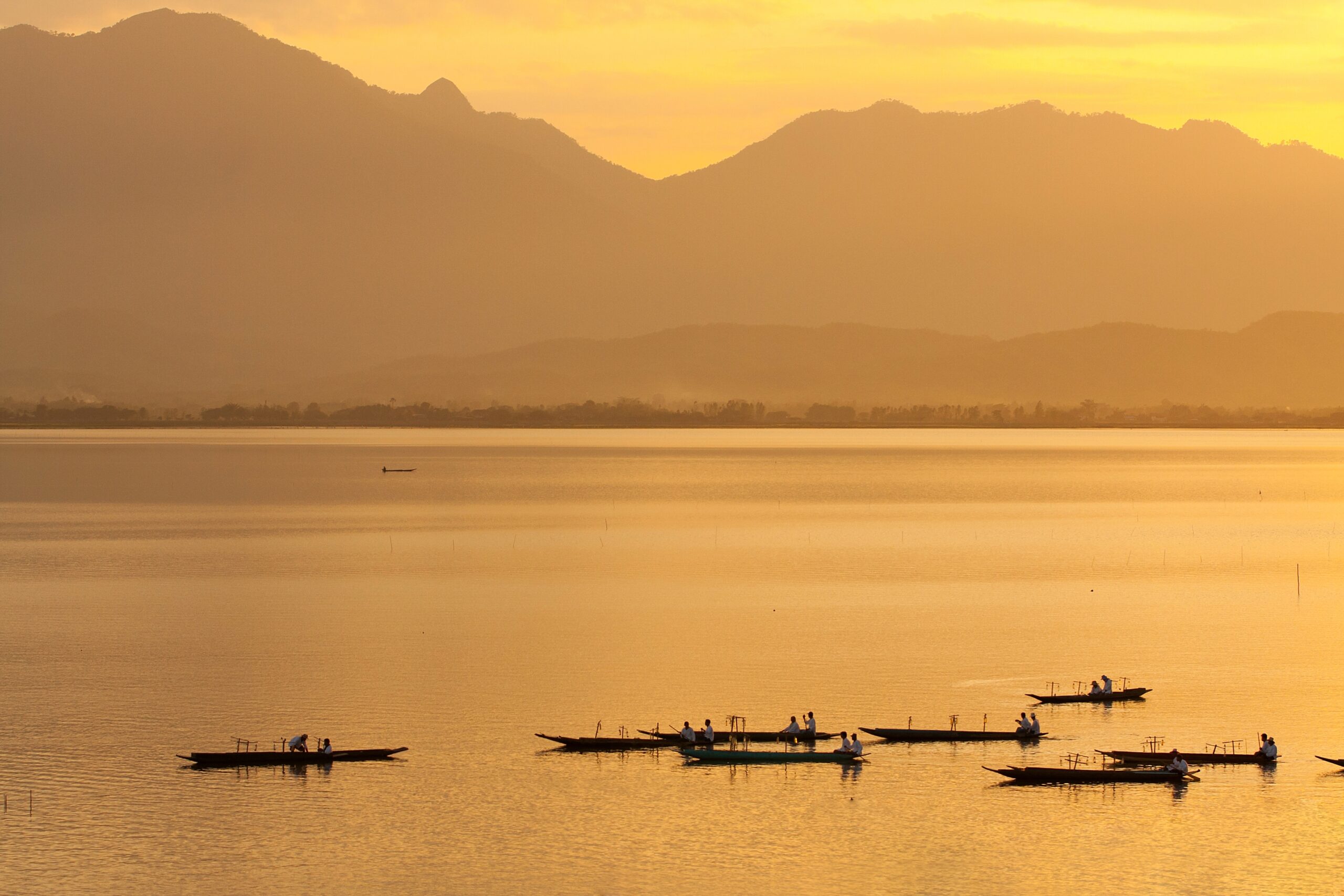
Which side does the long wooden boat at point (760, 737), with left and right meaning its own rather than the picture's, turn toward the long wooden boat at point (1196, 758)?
back

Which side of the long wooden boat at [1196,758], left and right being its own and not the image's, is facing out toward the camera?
left

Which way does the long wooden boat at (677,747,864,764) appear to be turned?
to the viewer's left

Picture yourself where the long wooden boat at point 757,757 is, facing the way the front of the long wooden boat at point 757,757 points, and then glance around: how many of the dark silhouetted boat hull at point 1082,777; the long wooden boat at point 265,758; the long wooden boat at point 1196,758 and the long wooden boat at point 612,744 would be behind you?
2

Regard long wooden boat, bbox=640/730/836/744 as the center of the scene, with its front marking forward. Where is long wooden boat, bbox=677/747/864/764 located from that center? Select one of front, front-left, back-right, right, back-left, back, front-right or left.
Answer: left

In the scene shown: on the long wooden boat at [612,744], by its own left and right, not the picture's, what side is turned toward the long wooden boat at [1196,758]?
back

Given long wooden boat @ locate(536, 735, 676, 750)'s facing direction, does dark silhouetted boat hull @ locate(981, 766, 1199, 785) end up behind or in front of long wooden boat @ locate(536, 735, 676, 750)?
behind

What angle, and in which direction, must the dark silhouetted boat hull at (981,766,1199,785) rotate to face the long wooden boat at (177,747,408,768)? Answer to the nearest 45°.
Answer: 0° — it already faces it

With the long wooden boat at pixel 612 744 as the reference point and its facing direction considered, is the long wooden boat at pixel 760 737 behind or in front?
behind

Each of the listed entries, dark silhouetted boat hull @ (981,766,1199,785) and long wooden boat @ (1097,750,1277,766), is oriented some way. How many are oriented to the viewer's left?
2

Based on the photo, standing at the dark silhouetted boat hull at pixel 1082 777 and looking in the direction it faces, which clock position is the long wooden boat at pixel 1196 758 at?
The long wooden boat is roughly at 5 o'clock from the dark silhouetted boat hull.

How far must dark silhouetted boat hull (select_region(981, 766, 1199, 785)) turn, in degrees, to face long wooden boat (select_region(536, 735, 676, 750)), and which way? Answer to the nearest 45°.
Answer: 0° — it already faces it

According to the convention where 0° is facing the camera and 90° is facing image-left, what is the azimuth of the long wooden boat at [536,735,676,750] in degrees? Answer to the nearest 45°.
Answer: approximately 90°

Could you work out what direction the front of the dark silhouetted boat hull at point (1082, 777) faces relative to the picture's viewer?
facing to the left of the viewer

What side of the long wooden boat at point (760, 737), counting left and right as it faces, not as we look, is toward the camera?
left

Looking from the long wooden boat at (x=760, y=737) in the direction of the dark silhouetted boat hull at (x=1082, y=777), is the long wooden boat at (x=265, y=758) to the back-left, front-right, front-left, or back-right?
back-right
